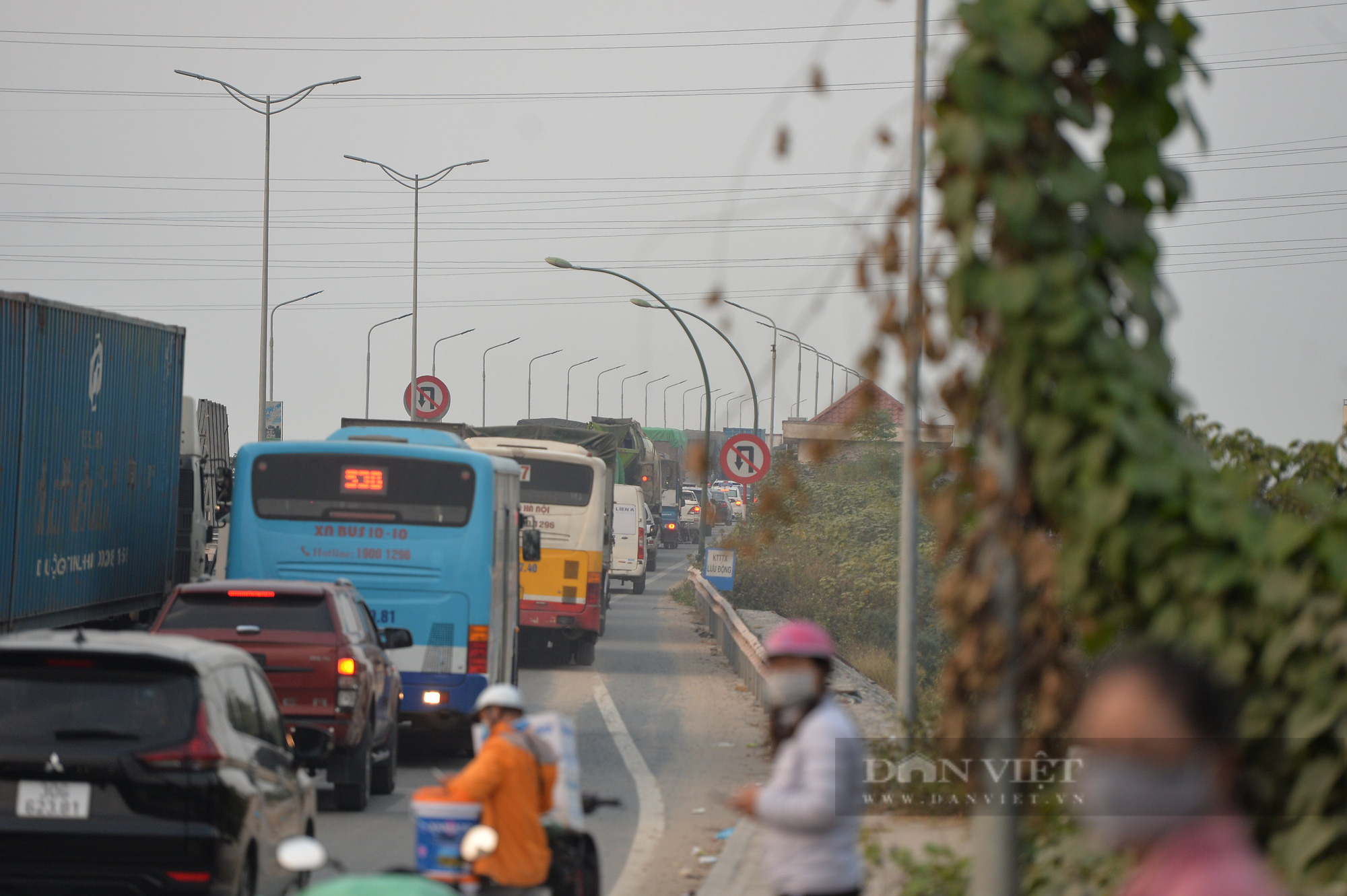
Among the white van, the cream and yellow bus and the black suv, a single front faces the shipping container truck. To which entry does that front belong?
the black suv

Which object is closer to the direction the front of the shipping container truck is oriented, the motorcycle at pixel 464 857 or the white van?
the white van

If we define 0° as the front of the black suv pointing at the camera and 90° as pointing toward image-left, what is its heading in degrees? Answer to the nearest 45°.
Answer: approximately 180°

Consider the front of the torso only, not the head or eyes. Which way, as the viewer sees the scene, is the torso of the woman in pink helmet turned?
to the viewer's left

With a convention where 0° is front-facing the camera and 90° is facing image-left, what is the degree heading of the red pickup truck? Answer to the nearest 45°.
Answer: approximately 180°

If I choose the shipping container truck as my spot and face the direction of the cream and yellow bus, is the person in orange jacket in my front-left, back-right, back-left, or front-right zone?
back-right

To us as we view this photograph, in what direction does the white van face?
facing away from the viewer

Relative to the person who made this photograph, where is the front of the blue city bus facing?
facing away from the viewer

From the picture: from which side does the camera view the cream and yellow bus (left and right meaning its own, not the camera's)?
back

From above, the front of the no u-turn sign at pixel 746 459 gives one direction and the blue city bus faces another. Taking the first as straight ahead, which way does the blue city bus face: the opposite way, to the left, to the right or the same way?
the opposite way

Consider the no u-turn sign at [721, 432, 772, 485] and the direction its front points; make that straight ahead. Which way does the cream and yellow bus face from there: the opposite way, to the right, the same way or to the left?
the opposite way

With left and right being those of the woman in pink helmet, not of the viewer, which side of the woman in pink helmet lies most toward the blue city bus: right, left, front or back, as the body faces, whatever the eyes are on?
right
